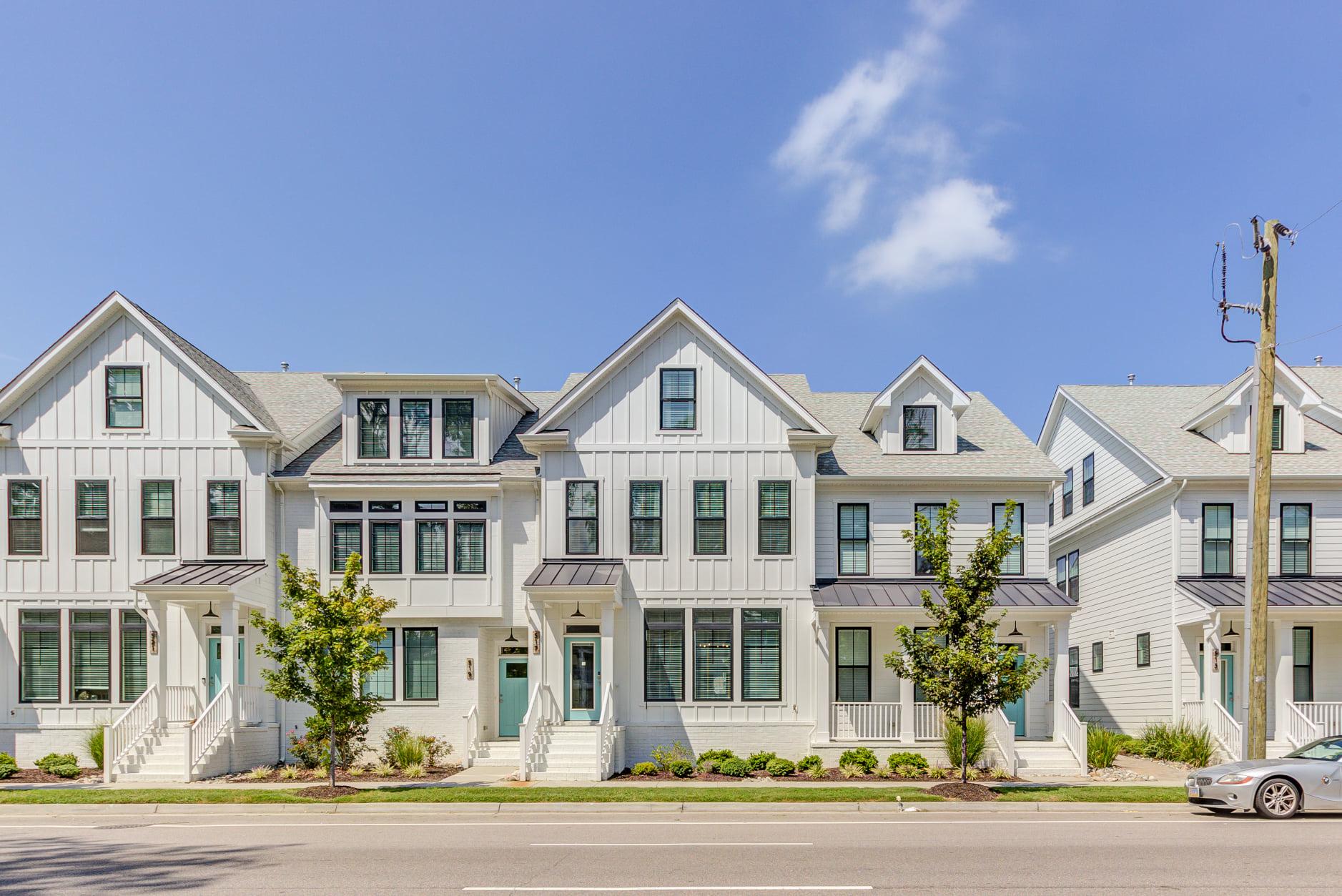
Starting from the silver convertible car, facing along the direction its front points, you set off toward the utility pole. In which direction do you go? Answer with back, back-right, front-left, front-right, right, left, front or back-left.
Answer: back-right

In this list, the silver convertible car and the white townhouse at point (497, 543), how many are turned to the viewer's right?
0

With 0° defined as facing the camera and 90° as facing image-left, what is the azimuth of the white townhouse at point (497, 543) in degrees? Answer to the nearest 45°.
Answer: approximately 0°

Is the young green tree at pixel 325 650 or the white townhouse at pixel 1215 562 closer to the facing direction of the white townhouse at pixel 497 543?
the young green tree

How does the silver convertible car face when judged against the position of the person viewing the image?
facing the viewer and to the left of the viewer
